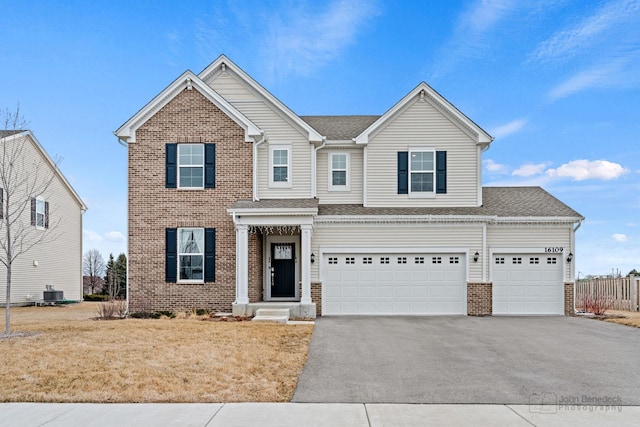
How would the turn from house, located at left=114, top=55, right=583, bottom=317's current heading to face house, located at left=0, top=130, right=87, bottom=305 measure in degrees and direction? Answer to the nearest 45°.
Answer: approximately 135° to its right

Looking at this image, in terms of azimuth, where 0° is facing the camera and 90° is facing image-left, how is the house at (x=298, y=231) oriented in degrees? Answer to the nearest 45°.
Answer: approximately 0°
